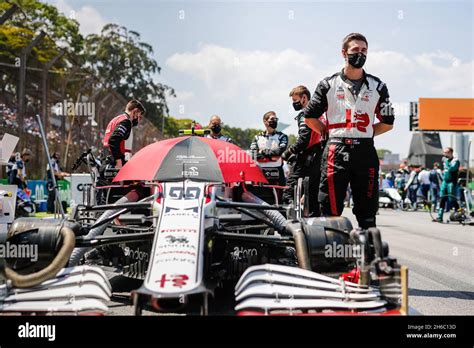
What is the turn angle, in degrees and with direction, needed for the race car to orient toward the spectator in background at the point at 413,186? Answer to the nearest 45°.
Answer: approximately 135° to its left

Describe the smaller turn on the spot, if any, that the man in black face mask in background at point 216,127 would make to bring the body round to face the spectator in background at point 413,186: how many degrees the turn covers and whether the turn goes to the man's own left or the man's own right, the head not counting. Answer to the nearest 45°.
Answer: approximately 135° to the man's own left

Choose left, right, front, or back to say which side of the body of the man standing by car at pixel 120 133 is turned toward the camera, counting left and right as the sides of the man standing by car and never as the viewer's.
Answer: right

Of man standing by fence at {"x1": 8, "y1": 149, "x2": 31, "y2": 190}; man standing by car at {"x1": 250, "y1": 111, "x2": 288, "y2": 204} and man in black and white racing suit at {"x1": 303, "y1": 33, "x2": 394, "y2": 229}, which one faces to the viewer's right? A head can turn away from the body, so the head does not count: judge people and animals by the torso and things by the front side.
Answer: man standing by fence at {"x1": 8, "y1": 149, "x2": 31, "y2": 190}

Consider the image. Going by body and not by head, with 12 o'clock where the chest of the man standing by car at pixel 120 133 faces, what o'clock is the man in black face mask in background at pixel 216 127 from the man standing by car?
The man in black face mask in background is roughly at 11 o'clock from the man standing by car.

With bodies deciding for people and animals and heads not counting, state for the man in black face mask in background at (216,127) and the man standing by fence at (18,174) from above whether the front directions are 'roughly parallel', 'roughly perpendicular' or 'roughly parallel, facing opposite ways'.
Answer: roughly perpendicular

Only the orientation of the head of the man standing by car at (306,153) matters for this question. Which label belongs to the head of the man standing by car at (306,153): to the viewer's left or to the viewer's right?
to the viewer's left

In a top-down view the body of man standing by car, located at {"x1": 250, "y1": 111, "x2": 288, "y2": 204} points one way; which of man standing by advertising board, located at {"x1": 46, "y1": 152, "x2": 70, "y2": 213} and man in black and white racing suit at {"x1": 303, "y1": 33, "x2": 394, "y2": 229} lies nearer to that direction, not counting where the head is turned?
the man in black and white racing suit

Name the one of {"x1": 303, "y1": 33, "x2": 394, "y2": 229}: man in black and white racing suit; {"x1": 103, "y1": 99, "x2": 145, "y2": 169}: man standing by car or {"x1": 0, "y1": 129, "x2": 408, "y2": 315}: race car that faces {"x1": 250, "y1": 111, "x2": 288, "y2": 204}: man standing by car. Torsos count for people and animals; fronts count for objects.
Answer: {"x1": 103, "y1": 99, "x2": 145, "y2": 169}: man standing by car

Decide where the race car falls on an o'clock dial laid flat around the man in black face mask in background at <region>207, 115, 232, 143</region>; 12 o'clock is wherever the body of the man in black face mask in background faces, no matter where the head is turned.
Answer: The race car is roughly at 12 o'clock from the man in black face mask in background.
